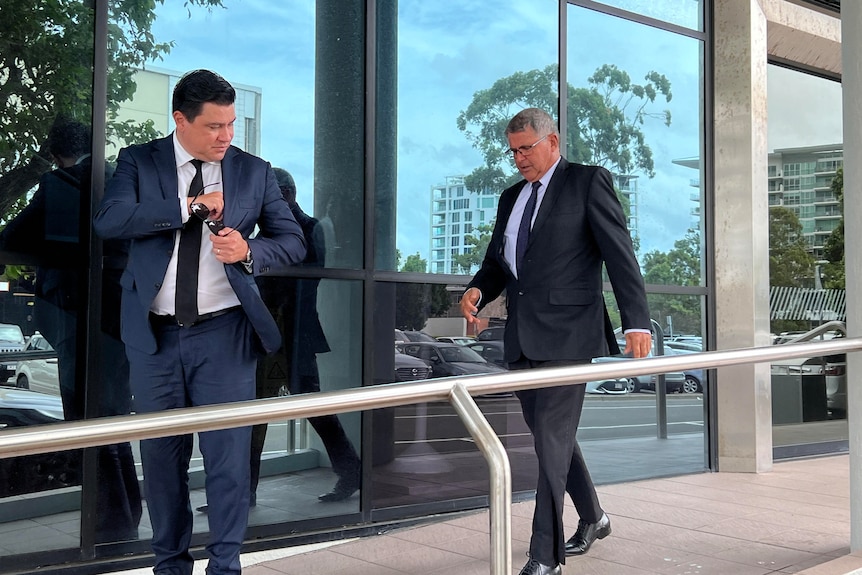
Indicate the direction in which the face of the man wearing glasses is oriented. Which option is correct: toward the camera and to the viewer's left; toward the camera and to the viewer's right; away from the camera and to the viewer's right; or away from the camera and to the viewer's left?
toward the camera and to the viewer's left

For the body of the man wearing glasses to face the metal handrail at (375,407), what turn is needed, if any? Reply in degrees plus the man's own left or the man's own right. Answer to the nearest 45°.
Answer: approximately 45° to the man's own left

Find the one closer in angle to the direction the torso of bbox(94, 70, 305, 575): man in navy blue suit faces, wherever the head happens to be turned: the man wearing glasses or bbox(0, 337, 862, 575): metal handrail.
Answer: the metal handrail

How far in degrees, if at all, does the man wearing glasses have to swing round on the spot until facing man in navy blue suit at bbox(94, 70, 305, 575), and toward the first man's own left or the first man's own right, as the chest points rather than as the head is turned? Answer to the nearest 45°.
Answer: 0° — they already face them

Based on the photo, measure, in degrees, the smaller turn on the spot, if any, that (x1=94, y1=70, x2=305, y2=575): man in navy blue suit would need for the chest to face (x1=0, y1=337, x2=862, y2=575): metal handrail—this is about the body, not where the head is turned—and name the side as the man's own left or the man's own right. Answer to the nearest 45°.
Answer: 0° — they already face it

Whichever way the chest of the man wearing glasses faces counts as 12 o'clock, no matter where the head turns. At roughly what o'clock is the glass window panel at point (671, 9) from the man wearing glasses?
The glass window panel is roughly at 5 o'clock from the man wearing glasses.

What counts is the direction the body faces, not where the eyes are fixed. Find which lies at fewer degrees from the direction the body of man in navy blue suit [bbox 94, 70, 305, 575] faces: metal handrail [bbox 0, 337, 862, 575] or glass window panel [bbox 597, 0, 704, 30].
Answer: the metal handrail

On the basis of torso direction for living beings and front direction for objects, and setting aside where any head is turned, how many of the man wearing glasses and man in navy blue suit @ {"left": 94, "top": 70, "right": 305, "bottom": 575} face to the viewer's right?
0

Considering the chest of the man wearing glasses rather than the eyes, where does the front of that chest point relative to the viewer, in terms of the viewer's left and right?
facing the viewer and to the left of the viewer

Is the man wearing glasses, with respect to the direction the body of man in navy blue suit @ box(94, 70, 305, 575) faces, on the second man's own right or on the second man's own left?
on the second man's own left

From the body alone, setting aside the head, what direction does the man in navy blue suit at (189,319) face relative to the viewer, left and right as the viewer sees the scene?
facing the viewer

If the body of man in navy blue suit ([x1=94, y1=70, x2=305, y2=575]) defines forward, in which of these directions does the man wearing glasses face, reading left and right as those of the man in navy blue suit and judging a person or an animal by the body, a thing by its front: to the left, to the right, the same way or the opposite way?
to the right
